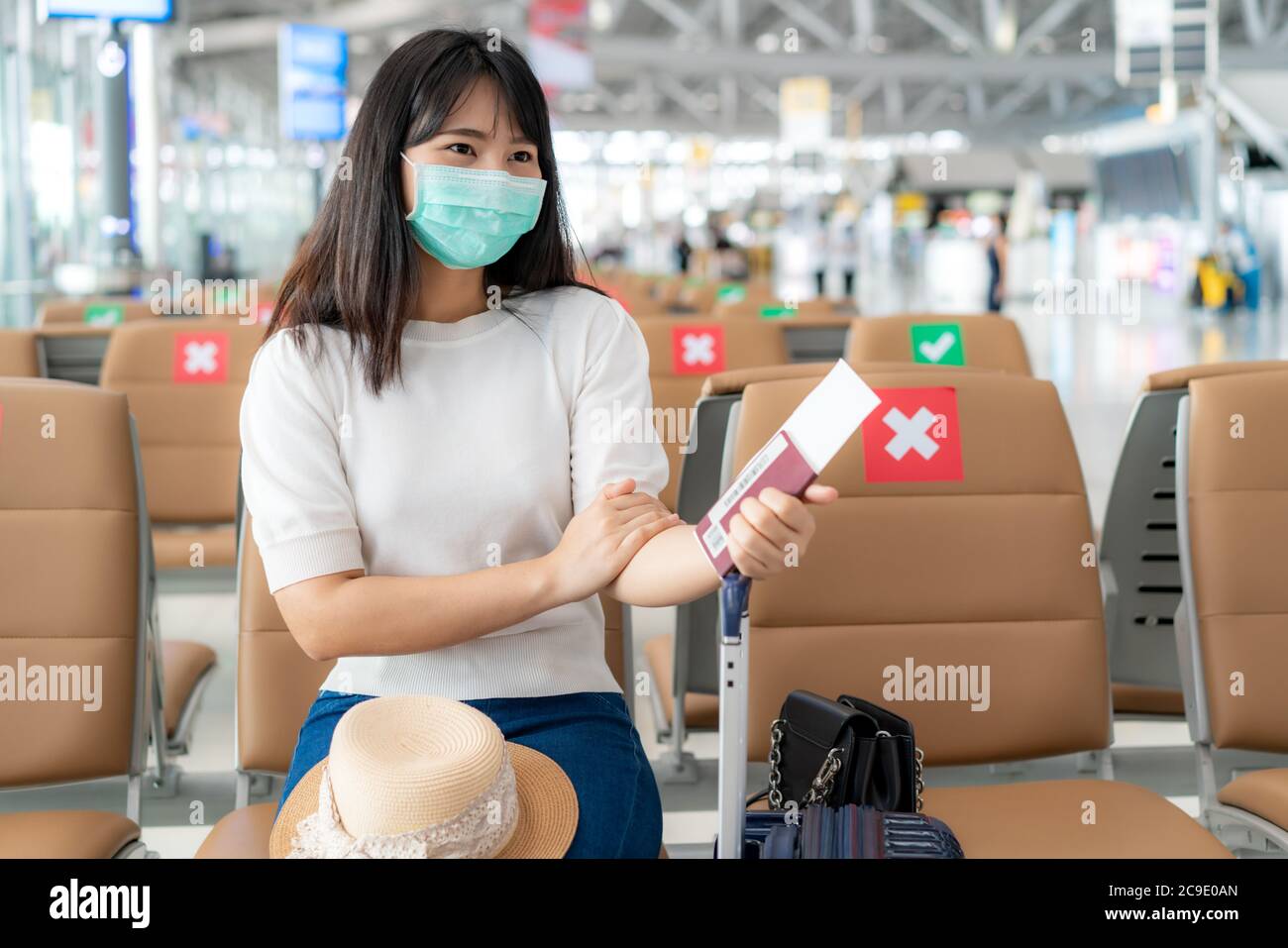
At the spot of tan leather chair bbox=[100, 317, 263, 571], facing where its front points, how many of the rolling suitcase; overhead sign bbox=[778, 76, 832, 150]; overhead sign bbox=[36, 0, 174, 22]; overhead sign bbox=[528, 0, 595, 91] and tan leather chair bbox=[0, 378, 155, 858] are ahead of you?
2

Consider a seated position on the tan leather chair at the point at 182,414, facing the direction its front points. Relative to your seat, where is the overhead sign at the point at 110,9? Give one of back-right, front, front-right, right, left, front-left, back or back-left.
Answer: back

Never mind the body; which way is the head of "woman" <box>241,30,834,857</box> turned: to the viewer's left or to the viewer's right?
to the viewer's right

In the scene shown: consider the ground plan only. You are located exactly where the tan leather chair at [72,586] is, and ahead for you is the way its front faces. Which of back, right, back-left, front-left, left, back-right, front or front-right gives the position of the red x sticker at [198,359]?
back

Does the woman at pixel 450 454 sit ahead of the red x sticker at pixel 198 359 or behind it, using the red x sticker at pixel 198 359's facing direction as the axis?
ahead

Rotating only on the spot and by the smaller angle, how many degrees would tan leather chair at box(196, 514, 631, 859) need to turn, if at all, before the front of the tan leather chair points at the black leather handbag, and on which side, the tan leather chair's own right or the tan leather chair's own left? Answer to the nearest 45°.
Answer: approximately 45° to the tan leather chair's own left

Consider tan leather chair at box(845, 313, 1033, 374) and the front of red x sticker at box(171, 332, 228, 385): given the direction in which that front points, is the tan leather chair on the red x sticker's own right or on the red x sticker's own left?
on the red x sticker's own left

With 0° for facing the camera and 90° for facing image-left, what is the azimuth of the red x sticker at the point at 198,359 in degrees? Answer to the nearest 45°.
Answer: approximately 0°

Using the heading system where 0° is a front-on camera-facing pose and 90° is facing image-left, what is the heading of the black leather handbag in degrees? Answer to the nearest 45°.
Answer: approximately 45°
